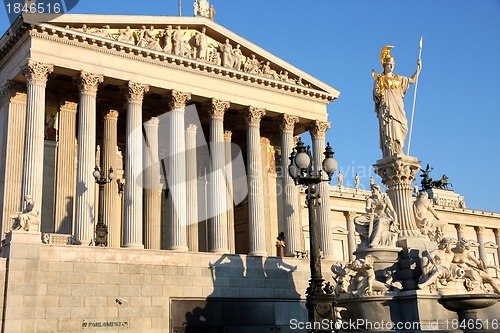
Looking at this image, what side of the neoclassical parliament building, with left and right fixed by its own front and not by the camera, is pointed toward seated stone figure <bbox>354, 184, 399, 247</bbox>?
front

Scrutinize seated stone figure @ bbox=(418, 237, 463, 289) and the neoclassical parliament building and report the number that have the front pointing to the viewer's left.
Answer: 0

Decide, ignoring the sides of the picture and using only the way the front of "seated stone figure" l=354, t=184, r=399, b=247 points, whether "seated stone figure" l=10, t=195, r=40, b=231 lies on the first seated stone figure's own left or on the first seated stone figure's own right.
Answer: on the first seated stone figure's own right

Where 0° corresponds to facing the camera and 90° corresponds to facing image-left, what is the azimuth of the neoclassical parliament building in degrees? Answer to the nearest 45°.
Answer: approximately 315°

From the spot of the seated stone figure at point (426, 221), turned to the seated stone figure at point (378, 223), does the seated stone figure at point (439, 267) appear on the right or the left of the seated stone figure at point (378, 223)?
left

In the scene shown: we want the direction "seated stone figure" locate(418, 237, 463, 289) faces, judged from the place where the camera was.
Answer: facing the viewer and to the right of the viewer

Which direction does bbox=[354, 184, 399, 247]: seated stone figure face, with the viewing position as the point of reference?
facing the viewer and to the left of the viewer

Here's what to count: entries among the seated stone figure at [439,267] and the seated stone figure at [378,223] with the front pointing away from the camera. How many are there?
0

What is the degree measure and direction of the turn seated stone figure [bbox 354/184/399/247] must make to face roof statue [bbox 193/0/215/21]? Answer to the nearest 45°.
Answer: approximately 90° to its right

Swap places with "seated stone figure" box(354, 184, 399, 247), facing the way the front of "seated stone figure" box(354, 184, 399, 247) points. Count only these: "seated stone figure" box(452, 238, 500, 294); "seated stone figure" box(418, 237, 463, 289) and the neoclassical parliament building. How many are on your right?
1

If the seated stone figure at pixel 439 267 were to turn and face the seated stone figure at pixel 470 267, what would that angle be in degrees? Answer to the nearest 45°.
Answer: approximately 90° to its left
